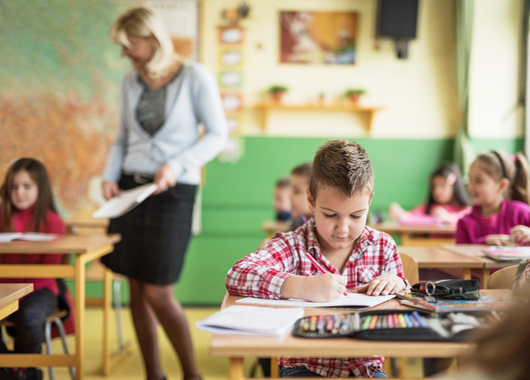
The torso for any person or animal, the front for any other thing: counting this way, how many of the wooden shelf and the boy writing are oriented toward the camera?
2

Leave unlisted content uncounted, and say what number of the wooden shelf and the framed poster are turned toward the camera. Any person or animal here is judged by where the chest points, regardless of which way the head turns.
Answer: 2

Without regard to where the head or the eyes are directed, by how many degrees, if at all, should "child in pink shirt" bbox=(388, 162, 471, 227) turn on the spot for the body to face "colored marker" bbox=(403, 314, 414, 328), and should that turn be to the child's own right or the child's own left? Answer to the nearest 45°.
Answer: approximately 45° to the child's own left

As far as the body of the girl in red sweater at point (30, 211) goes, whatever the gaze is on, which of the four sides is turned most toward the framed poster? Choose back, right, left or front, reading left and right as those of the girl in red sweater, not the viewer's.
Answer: back
